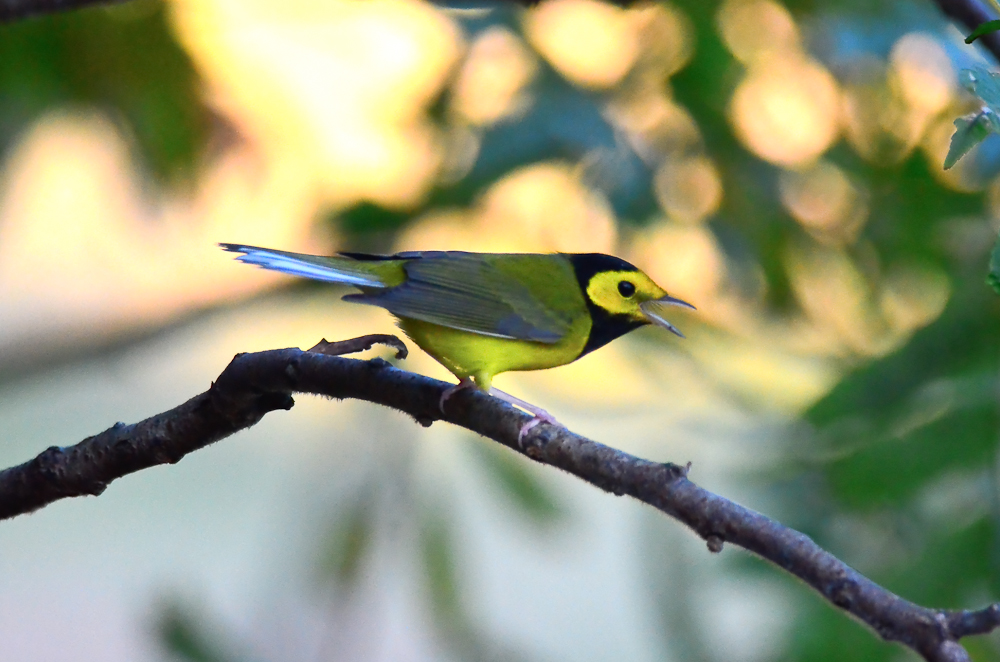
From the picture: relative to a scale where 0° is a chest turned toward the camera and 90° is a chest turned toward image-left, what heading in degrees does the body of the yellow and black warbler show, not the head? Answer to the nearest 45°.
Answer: approximately 270°
